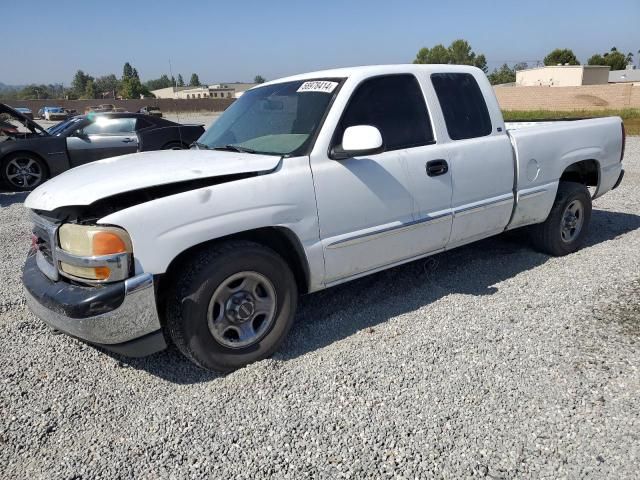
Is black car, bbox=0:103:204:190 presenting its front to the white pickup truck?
no

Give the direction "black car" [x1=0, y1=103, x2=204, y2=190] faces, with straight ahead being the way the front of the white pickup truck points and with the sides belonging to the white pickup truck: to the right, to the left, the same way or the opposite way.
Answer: the same way

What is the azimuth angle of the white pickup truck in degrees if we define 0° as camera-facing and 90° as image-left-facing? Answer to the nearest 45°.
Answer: approximately 45°

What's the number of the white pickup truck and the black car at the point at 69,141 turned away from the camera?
0

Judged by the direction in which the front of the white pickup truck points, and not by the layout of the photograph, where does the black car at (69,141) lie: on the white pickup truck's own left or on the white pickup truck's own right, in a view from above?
on the white pickup truck's own right

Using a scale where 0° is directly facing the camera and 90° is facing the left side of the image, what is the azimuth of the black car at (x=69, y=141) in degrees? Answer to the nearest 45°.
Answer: approximately 90°
